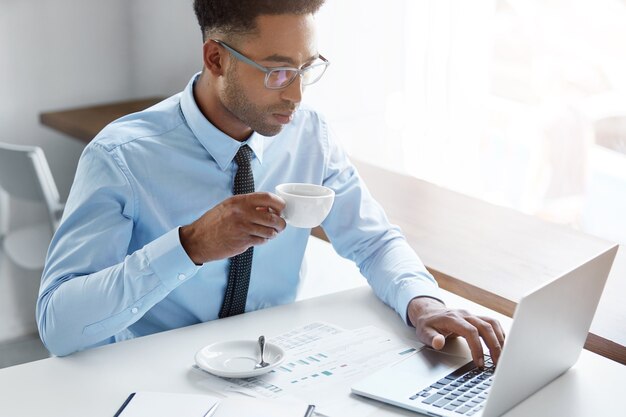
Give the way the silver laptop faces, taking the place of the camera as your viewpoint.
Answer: facing away from the viewer and to the left of the viewer

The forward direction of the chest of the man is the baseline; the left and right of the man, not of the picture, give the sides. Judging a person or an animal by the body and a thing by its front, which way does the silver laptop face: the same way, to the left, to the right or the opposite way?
the opposite way

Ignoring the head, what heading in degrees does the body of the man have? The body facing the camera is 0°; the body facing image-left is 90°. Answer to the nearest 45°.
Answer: approximately 315°

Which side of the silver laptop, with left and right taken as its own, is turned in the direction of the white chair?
front

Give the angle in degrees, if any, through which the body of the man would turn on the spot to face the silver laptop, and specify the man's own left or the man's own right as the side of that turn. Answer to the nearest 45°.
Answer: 0° — they already face it

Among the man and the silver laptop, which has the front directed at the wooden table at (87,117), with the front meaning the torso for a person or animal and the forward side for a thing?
the silver laptop

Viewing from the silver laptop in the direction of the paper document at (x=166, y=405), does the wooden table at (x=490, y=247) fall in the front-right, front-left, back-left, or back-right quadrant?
back-right

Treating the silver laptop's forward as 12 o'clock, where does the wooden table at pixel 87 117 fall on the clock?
The wooden table is roughly at 12 o'clock from the silver laptop.

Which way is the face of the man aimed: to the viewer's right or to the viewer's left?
to the viewer's right

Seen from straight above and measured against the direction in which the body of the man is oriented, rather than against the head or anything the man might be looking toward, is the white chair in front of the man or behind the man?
behind
